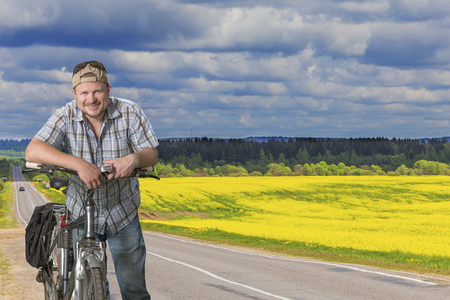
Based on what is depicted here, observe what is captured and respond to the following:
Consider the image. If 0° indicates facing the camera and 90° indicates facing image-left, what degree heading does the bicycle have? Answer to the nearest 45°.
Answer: approximately 0°

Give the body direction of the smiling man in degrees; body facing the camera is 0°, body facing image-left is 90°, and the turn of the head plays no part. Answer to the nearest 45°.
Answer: approximately 0°
